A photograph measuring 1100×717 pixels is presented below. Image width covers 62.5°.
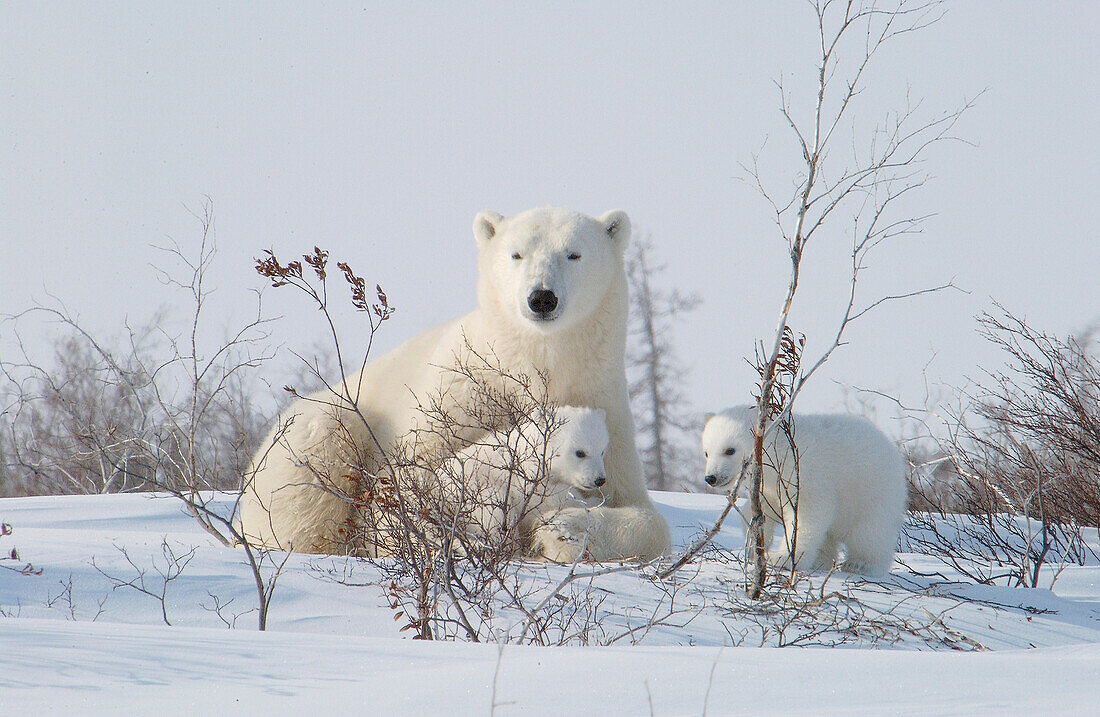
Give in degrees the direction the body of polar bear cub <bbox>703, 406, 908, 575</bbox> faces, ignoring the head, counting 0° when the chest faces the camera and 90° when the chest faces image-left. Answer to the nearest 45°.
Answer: approximately 90°

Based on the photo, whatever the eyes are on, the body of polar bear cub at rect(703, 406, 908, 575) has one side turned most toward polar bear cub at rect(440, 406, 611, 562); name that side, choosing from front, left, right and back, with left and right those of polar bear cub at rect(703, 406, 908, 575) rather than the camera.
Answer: front

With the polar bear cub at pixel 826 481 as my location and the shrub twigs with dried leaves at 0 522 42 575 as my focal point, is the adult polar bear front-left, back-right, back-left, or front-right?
front-right

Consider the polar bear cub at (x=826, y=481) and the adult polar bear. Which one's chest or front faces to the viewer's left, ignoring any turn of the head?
the polar bear cub

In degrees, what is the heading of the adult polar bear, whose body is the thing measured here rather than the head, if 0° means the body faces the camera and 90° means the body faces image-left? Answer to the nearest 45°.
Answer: approximately 315°

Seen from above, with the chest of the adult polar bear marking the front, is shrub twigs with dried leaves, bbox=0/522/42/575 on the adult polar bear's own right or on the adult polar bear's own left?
on the adult polar bear's own right

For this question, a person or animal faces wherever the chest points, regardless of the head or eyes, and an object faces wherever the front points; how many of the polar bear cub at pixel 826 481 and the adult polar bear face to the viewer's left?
1

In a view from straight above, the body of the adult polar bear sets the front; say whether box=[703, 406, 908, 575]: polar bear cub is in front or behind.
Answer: in front

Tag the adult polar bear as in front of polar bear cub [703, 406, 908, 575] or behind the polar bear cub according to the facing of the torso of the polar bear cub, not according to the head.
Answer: in front

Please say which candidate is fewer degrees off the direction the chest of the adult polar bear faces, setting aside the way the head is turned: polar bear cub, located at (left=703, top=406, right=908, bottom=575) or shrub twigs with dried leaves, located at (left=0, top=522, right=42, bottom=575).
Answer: the polar bear cub
